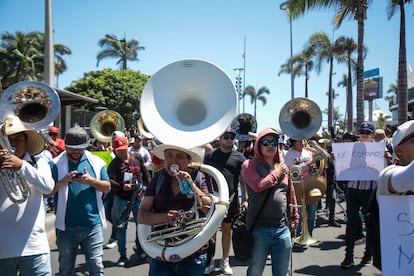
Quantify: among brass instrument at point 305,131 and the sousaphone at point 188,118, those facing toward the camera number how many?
2

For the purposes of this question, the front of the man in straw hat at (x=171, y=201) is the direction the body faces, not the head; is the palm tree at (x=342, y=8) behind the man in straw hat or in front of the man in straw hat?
behind

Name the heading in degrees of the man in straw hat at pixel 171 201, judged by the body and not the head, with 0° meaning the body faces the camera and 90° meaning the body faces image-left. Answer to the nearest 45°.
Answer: approximately 0°

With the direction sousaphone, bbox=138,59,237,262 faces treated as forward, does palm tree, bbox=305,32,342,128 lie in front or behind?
behind

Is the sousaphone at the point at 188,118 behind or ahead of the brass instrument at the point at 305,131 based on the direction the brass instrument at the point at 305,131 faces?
ahead

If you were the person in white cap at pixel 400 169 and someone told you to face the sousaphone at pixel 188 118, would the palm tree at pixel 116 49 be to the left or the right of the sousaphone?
right

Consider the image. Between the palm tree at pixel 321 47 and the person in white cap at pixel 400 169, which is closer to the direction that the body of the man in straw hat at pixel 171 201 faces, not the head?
the person in white cap

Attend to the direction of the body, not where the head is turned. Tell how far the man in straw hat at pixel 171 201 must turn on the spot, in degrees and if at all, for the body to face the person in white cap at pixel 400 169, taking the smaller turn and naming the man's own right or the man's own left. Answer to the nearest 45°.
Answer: approximately 45° to the man's own left
